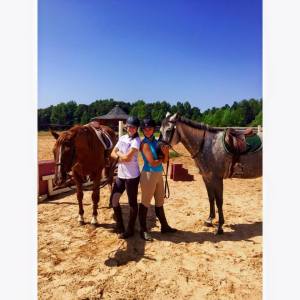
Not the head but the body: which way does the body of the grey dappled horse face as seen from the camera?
to the viewer's left

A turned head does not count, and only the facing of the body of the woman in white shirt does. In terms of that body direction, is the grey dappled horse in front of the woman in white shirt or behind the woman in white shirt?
behind

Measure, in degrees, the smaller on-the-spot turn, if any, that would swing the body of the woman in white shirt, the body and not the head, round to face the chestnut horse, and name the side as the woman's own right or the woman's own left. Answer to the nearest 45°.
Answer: approximately 90° to the woman's own right

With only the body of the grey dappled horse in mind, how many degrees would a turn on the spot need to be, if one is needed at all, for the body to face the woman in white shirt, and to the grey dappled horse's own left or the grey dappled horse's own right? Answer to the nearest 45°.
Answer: approximately 45° to the grey dappled horse's own left

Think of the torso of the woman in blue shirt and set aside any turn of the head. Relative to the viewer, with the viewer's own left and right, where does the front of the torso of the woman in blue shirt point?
facing the viewer and to the right of the viewer

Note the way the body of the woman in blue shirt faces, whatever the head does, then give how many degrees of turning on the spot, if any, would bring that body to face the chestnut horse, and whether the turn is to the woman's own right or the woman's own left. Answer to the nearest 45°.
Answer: approximately 135° to the woman's own right

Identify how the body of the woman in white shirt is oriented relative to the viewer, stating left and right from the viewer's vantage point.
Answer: facing the viewer and to the left of the viewer

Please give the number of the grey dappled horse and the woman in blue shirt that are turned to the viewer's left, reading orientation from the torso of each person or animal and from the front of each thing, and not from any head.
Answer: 1

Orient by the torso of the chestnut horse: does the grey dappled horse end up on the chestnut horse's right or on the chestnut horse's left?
on the chestnut horse's left

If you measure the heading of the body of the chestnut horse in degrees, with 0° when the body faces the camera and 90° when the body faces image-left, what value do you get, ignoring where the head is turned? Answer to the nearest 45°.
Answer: approximately 45°
